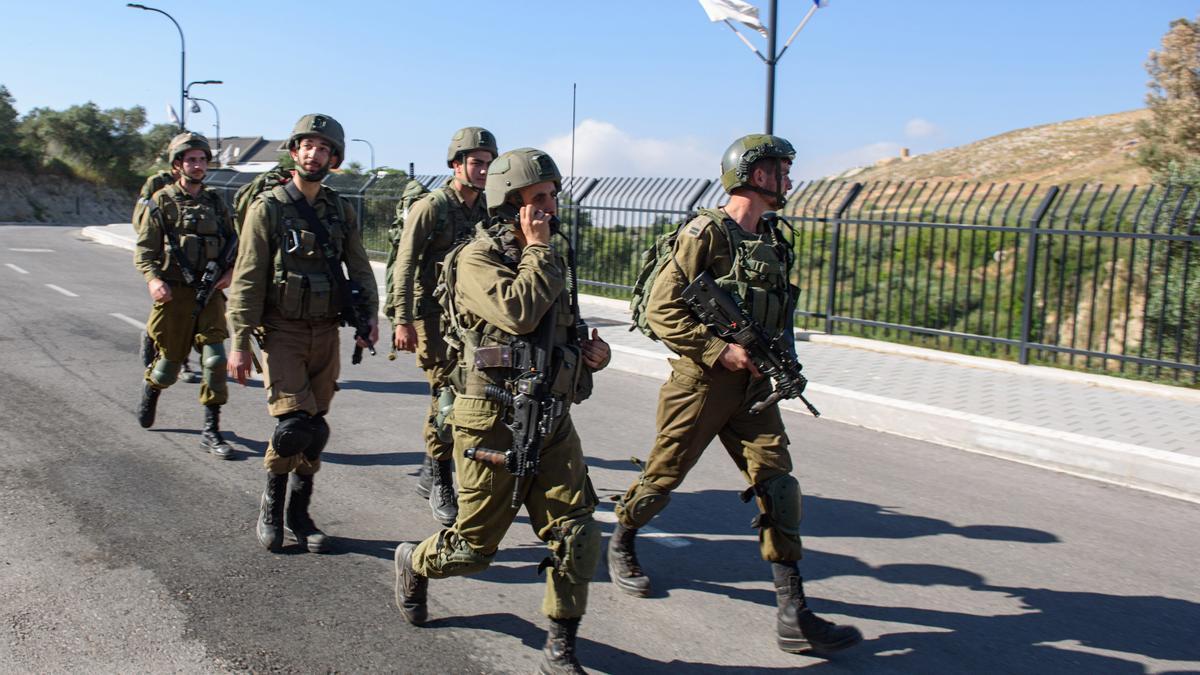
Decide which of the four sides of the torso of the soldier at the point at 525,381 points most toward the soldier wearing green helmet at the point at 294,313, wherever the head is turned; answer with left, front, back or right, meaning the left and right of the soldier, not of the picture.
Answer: back

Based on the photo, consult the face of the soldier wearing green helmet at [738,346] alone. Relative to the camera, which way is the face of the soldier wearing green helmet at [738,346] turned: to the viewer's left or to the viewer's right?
to the viewer's right

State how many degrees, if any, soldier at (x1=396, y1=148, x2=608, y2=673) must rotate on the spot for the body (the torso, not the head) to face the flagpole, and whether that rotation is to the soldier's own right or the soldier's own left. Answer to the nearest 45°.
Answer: approximately 135° to the soldier's own left

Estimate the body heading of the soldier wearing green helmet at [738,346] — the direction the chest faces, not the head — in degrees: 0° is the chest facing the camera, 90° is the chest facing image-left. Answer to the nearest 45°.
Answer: approximately 315°

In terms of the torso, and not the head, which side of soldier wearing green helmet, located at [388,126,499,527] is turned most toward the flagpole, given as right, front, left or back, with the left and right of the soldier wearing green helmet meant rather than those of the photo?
left

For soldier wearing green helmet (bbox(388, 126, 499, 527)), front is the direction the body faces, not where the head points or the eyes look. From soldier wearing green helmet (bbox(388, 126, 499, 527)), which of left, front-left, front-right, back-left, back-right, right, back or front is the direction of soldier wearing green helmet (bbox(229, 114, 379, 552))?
right

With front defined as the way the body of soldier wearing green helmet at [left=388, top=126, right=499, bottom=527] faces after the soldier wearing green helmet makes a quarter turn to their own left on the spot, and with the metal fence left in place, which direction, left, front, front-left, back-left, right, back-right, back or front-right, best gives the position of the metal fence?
front

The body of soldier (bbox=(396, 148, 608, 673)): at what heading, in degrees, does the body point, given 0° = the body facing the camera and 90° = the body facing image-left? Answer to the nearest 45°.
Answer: approximately 315°
